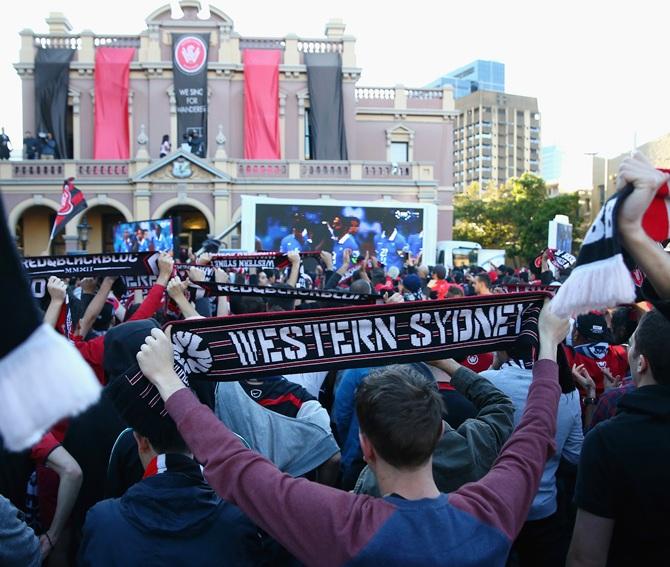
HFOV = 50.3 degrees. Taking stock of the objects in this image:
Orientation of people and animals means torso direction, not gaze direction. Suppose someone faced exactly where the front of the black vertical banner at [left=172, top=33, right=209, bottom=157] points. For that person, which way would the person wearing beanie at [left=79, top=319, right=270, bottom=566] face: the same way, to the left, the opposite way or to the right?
the opposite way

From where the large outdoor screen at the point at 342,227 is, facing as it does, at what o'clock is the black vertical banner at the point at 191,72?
The black vertical banner is roughly at 5 o'clock from the large outdoor screen.

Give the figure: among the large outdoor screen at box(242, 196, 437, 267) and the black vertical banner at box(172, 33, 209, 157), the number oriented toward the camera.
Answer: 2

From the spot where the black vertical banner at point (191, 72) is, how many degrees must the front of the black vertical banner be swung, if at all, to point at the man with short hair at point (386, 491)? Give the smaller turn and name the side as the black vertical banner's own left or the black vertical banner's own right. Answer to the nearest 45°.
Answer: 0° — it already faces them

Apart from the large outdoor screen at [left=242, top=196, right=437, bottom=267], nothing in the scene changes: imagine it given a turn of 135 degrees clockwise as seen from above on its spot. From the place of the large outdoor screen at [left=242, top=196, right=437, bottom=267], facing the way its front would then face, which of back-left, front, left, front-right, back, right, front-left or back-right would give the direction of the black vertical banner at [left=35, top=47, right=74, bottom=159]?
front

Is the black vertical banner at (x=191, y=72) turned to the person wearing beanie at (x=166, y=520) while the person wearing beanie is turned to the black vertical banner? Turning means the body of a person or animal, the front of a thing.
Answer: yes

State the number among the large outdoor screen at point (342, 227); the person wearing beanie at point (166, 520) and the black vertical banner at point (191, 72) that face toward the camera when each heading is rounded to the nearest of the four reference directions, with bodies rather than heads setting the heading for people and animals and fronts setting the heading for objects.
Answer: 2

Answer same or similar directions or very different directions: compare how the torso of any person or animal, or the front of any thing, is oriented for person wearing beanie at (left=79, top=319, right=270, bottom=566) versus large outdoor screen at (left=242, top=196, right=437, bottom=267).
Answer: very different directions

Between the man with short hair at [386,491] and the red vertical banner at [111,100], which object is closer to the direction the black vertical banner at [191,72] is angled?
the man with short hair

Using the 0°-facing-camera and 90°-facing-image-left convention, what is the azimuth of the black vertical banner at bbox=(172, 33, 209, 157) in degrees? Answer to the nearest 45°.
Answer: approximately 0°

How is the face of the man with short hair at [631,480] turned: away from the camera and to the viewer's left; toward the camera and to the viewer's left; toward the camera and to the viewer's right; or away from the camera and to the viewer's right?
away from the camera and to the viewer's left

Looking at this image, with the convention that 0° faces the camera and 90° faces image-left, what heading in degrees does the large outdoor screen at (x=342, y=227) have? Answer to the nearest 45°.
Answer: approximately 0°

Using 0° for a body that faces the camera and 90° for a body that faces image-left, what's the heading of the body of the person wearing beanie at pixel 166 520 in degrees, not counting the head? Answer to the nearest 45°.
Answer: approximately 180°

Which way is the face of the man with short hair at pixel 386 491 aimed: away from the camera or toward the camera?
away from the camera

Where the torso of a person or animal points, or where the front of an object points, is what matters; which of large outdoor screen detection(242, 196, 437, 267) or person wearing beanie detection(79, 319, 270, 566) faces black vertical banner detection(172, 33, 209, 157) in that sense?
the person wearing beanie
